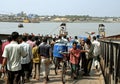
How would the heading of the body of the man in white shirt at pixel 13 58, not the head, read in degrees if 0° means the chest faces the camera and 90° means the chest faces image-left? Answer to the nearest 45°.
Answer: approximately 180°
